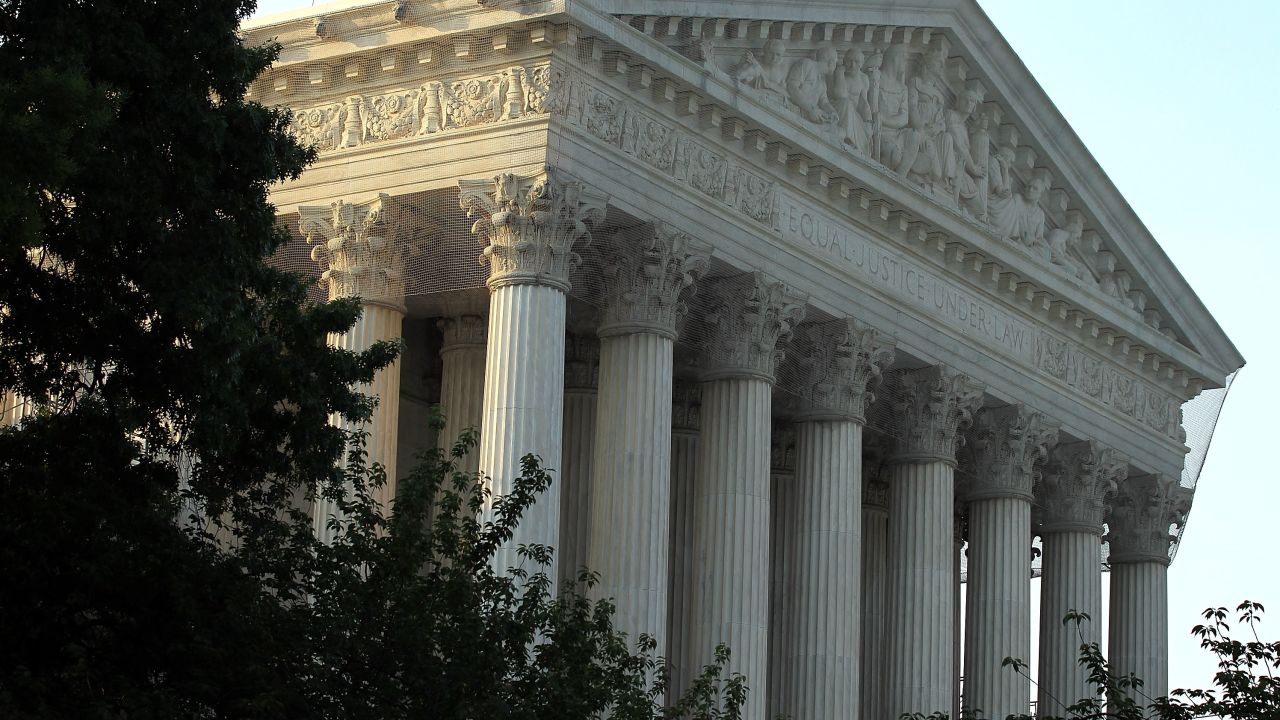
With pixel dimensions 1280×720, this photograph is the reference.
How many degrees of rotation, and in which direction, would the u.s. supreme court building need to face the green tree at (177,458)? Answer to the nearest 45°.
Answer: approximately 45° to its right

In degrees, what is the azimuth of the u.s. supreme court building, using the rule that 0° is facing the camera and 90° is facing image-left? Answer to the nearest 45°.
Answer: approximately 315°
